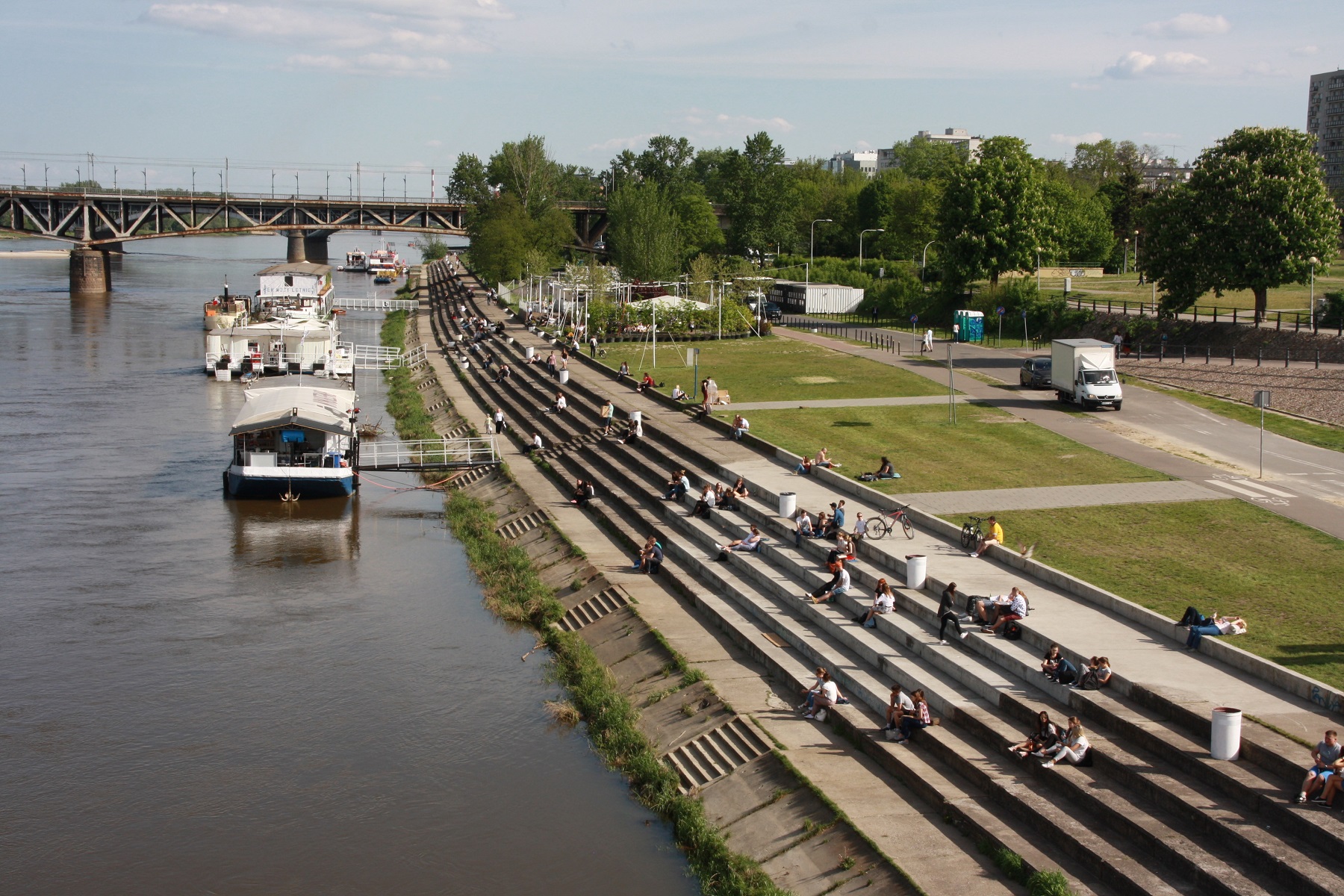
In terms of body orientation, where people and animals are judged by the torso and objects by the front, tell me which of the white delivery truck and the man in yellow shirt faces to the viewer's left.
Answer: the man in yellow shirt

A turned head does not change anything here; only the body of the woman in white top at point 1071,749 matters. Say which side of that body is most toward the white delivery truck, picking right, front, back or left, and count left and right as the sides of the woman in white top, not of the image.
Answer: right

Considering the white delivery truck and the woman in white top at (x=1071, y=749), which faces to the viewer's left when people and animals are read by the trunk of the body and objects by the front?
the woman in white top

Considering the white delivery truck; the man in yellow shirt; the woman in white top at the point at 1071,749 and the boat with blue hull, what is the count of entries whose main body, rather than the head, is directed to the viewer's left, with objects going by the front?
2

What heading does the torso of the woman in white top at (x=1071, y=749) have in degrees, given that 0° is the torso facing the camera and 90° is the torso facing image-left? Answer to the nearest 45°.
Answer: approximately 90°

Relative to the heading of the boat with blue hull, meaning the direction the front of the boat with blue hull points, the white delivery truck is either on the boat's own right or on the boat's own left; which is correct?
on the boat's own left

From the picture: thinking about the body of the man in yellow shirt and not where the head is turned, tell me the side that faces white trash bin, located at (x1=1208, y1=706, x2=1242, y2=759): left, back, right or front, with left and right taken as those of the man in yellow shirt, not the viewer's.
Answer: left

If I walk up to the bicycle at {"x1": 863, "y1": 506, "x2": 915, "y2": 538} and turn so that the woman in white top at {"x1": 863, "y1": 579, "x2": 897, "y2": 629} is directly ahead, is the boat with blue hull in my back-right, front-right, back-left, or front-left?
back-right

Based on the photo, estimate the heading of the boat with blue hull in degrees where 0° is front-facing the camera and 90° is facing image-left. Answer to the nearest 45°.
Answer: approximately 0°

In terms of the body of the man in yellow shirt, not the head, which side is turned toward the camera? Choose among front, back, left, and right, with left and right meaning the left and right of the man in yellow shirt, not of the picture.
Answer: left
